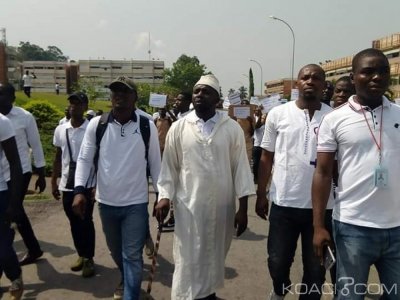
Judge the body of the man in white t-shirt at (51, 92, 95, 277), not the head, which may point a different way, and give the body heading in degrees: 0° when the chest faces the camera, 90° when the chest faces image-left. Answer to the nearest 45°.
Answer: approximately 0°

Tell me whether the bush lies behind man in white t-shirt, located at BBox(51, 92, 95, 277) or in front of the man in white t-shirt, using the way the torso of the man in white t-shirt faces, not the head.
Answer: behind

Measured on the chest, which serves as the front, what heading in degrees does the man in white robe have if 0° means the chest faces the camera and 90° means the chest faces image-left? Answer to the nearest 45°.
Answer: approximately 0°

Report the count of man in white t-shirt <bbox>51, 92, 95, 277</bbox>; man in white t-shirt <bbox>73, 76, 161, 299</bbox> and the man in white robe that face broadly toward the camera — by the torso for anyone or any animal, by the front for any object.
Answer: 3

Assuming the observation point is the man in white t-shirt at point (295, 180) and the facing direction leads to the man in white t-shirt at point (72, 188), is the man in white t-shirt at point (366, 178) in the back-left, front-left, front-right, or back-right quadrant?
back-left

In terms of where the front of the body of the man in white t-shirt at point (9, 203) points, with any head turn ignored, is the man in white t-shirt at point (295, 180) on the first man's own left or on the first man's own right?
on the first man's own left

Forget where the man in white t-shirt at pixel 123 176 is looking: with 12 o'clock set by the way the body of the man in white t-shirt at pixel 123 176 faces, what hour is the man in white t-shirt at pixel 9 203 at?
the man in white t-shirt at pixel 9 203 is roughly at 3 o'clock from the man in white t-shirt at pixel 123 176.

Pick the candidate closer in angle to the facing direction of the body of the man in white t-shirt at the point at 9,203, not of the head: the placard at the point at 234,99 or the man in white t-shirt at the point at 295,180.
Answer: the man in white t-shirt
